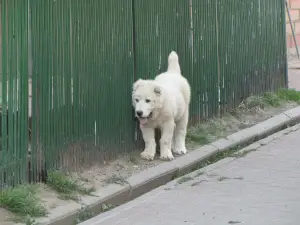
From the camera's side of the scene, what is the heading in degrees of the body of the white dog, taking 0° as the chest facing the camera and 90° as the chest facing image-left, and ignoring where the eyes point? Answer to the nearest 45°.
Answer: approximately 45°

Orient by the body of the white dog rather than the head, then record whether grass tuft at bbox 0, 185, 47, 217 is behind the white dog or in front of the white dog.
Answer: in front

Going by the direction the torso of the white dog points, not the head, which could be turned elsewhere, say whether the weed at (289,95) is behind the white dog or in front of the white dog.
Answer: behind

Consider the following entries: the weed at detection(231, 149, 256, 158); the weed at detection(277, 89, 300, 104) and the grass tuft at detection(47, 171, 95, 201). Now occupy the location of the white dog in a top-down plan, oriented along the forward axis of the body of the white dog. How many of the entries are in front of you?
1

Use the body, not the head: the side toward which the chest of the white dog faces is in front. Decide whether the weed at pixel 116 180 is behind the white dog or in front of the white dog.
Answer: in front

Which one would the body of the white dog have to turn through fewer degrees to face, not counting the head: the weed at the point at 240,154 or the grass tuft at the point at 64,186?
the grass tuft

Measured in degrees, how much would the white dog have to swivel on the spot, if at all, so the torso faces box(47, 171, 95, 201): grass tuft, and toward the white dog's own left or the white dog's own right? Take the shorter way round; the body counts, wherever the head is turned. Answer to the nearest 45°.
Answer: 0° — it already faces it

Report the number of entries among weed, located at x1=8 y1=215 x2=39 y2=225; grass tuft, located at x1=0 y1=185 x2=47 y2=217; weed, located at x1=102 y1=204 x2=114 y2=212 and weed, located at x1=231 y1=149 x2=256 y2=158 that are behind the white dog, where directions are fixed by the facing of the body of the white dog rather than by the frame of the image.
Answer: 1

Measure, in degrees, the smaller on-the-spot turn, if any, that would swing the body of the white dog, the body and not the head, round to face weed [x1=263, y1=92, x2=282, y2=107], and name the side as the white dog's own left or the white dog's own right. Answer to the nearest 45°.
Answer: approximately 180°

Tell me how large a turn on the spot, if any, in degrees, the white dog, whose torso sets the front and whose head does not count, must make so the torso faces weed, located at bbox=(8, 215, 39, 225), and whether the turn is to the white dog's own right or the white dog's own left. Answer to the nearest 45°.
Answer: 0° — it already faces it
